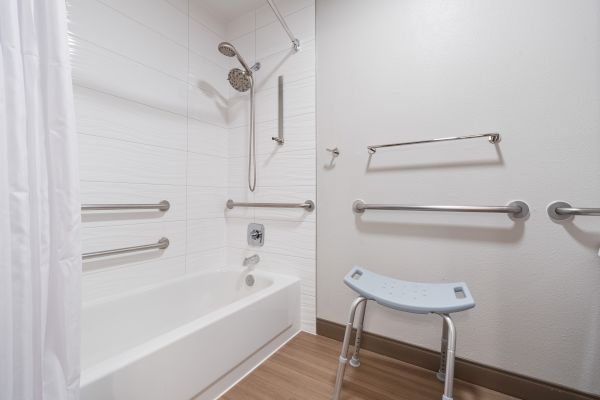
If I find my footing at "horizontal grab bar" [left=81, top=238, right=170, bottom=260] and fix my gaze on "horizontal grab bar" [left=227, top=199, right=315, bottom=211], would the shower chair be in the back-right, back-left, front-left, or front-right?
front-right

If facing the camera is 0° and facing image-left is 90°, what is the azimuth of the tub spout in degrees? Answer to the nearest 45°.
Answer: approximately 45°

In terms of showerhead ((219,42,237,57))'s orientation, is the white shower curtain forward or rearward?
forward

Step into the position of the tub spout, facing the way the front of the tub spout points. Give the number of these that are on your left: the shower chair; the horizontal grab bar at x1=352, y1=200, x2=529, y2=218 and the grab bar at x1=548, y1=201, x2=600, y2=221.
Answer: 3

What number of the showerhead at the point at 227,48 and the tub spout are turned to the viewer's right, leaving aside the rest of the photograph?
0

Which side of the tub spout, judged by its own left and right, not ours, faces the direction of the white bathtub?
front

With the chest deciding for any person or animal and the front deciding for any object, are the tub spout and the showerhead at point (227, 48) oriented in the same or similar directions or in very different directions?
same or similar directions

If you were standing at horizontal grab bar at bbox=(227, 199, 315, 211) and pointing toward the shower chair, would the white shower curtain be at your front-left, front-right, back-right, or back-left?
front-right

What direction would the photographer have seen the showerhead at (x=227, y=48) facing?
facing the viewer and to the left of the viewer

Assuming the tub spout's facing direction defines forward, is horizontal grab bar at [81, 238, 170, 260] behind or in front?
in front

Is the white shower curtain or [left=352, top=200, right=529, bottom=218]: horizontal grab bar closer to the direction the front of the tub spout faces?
the white shower curtain

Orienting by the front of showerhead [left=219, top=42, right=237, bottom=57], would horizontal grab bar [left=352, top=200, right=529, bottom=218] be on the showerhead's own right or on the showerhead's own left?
on the showerhead's own left
